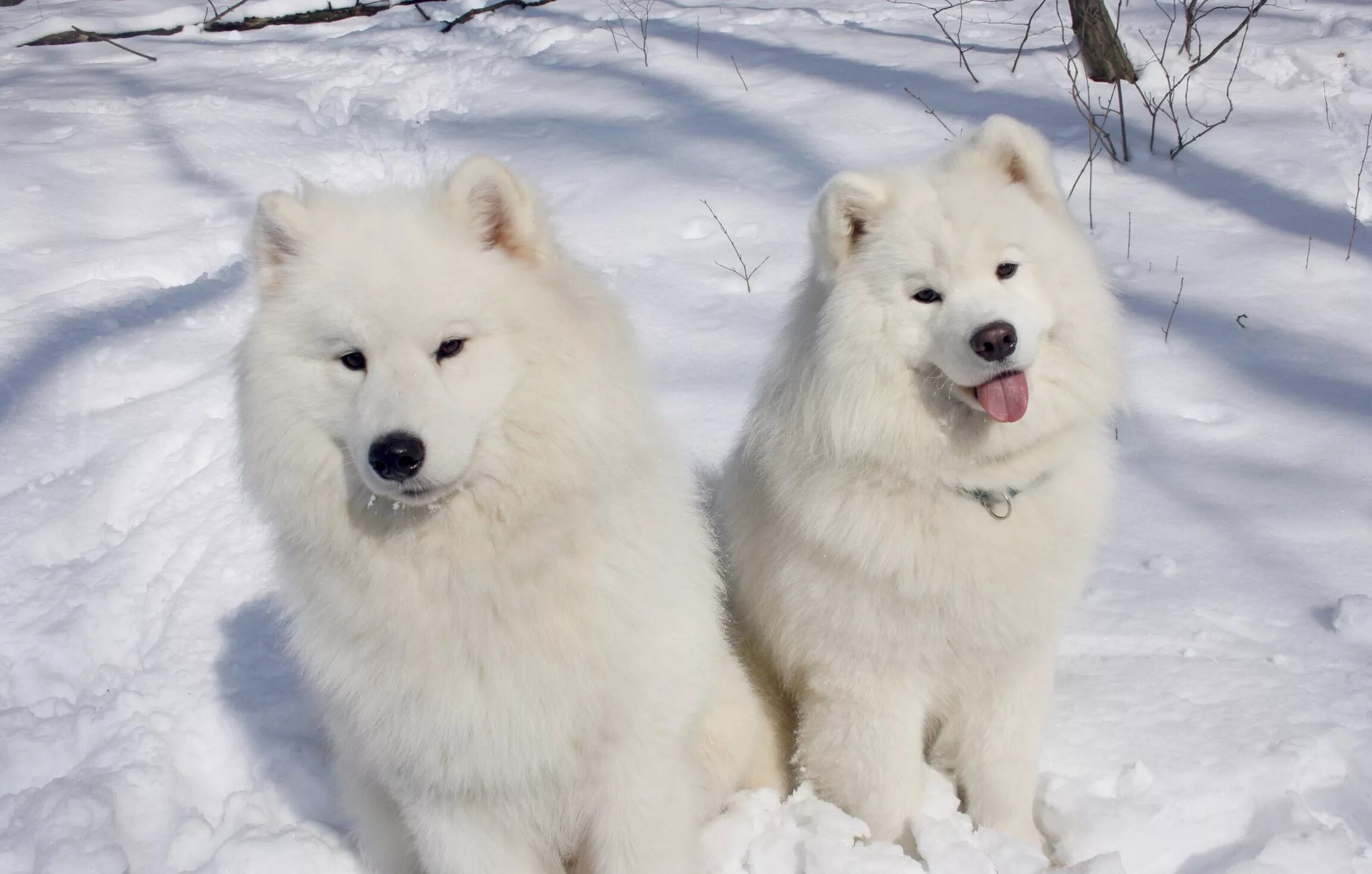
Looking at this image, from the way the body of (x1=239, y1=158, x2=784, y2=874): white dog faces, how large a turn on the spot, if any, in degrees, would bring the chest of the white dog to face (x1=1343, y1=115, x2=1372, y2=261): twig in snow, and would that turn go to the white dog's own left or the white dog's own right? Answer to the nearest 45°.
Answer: approximately 135° to the white dog's own left

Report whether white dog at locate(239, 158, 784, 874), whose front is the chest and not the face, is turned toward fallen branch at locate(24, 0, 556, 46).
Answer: no

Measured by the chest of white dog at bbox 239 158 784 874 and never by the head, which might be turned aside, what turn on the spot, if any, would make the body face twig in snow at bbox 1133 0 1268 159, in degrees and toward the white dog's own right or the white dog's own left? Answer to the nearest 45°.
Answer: approximately 135° to the white dog's own left

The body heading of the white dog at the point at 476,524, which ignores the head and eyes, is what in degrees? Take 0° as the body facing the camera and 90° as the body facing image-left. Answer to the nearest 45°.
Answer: approximately 0°

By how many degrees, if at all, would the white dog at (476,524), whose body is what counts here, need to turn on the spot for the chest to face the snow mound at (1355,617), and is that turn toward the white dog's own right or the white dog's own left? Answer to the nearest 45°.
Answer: approximately 90° to the white dog's own left

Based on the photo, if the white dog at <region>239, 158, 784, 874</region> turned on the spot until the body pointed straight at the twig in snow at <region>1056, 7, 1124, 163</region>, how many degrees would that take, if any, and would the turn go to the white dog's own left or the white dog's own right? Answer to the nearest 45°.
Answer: approximately 135° to the white dog's own left

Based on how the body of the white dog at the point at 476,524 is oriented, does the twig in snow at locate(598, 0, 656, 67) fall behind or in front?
behind

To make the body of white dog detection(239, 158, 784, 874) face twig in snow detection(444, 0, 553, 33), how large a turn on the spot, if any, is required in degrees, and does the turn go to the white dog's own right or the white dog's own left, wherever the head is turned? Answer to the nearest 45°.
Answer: approximately 180°

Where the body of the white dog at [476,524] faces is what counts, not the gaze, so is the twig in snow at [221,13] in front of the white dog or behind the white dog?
behind

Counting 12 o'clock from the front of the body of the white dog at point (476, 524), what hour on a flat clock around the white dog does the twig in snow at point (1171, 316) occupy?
The twig in snow is roughly at 8 o'clock from the white dog.

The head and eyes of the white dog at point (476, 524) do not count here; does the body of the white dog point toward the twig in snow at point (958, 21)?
no
